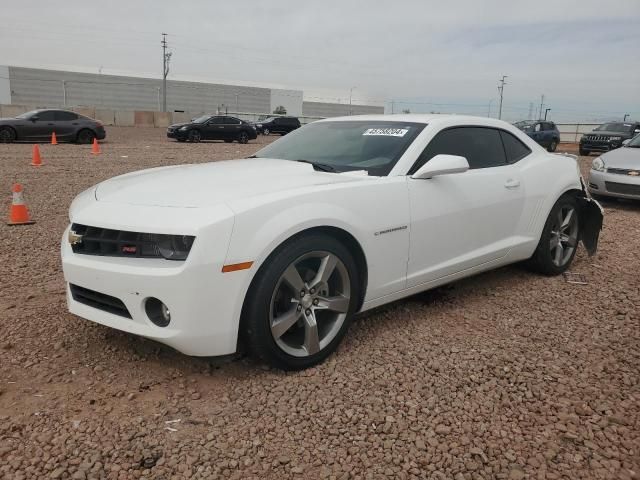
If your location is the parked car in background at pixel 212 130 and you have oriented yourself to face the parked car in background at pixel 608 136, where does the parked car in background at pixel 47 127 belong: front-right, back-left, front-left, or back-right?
back-right

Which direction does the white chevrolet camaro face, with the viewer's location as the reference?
facing the viewer and to the left of the viewer

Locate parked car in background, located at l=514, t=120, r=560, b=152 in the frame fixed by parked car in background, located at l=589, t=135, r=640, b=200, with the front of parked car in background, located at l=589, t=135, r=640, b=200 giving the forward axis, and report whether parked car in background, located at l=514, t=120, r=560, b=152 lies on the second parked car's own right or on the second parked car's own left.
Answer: on the second parked car's own right

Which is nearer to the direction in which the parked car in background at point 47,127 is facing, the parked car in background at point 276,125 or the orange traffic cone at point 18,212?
the orange traffic cone

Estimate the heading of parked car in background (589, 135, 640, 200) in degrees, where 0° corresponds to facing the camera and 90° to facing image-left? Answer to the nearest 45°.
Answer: approximately 45°

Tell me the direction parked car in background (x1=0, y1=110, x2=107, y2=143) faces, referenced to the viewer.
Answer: facing to the left of the viewer

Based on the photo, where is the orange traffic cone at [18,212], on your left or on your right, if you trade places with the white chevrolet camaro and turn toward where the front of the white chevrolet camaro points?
on your right

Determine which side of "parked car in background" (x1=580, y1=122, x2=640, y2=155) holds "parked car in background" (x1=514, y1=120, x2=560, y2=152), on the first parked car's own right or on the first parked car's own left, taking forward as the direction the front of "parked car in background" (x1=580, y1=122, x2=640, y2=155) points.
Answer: on the first parked car's own right

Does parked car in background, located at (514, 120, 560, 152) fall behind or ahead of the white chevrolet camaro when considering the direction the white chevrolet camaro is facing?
behind

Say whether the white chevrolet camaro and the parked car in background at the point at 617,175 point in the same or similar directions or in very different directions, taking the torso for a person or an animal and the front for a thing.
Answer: same or similar directions
